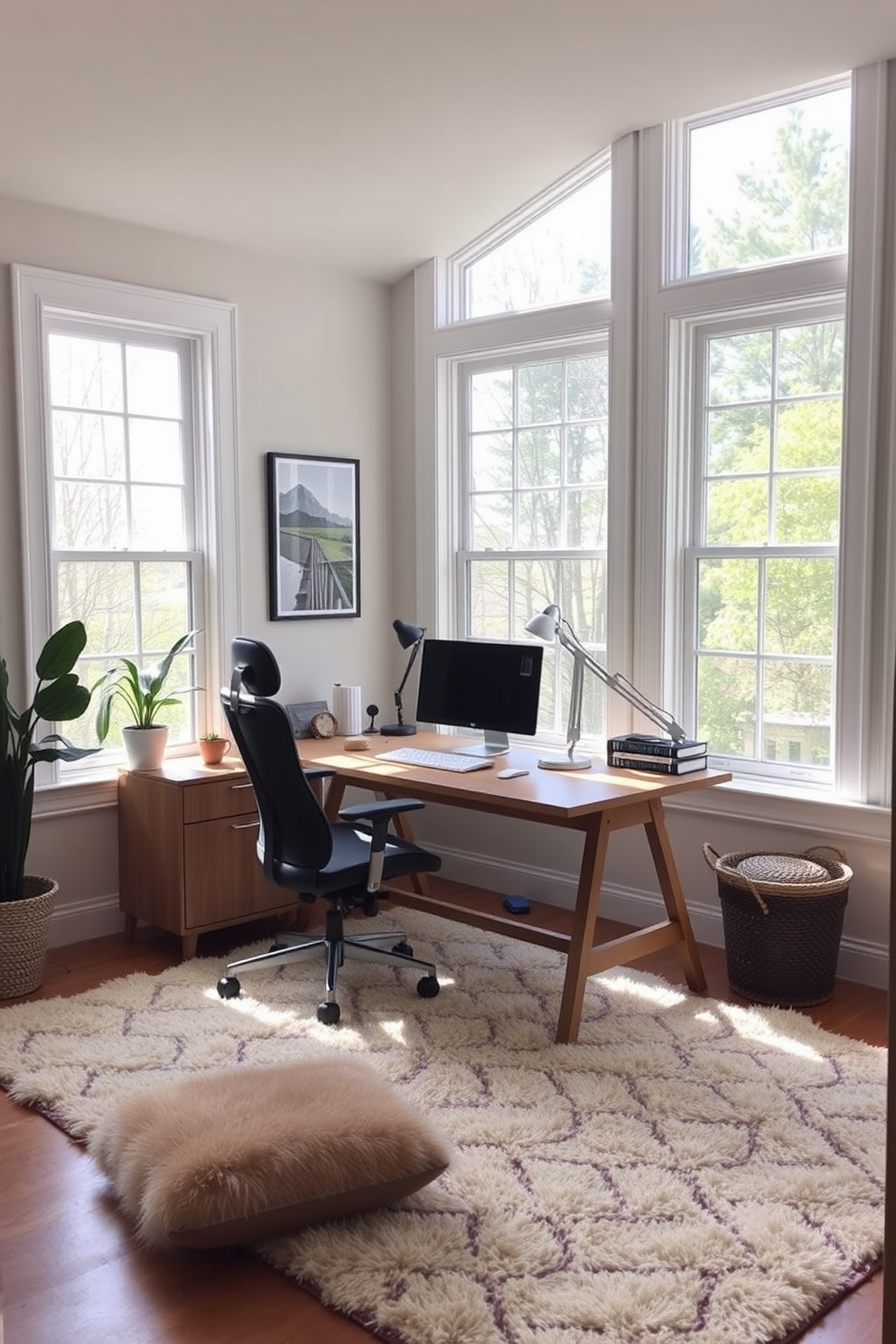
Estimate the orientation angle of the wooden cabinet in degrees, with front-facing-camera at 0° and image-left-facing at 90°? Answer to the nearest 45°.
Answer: approximately 315°

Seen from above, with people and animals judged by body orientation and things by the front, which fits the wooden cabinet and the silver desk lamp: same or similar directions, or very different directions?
very different directions

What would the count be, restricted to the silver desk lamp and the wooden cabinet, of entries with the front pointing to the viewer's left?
1

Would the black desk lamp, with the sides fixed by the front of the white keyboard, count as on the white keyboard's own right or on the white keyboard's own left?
on the white keyboard's own right

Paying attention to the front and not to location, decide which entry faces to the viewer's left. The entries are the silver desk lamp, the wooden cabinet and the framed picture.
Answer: the silver desk lamp

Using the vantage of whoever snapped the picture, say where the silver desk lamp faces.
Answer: facing to the left of the viewer

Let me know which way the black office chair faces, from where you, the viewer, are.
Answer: facing away from the viewer and to the right of the viewer

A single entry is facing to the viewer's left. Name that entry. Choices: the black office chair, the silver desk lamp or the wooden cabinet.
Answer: the silver desk lamp

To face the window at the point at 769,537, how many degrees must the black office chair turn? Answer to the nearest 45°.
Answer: approximately 45° to its right

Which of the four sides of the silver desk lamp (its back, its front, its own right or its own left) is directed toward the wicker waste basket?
back
